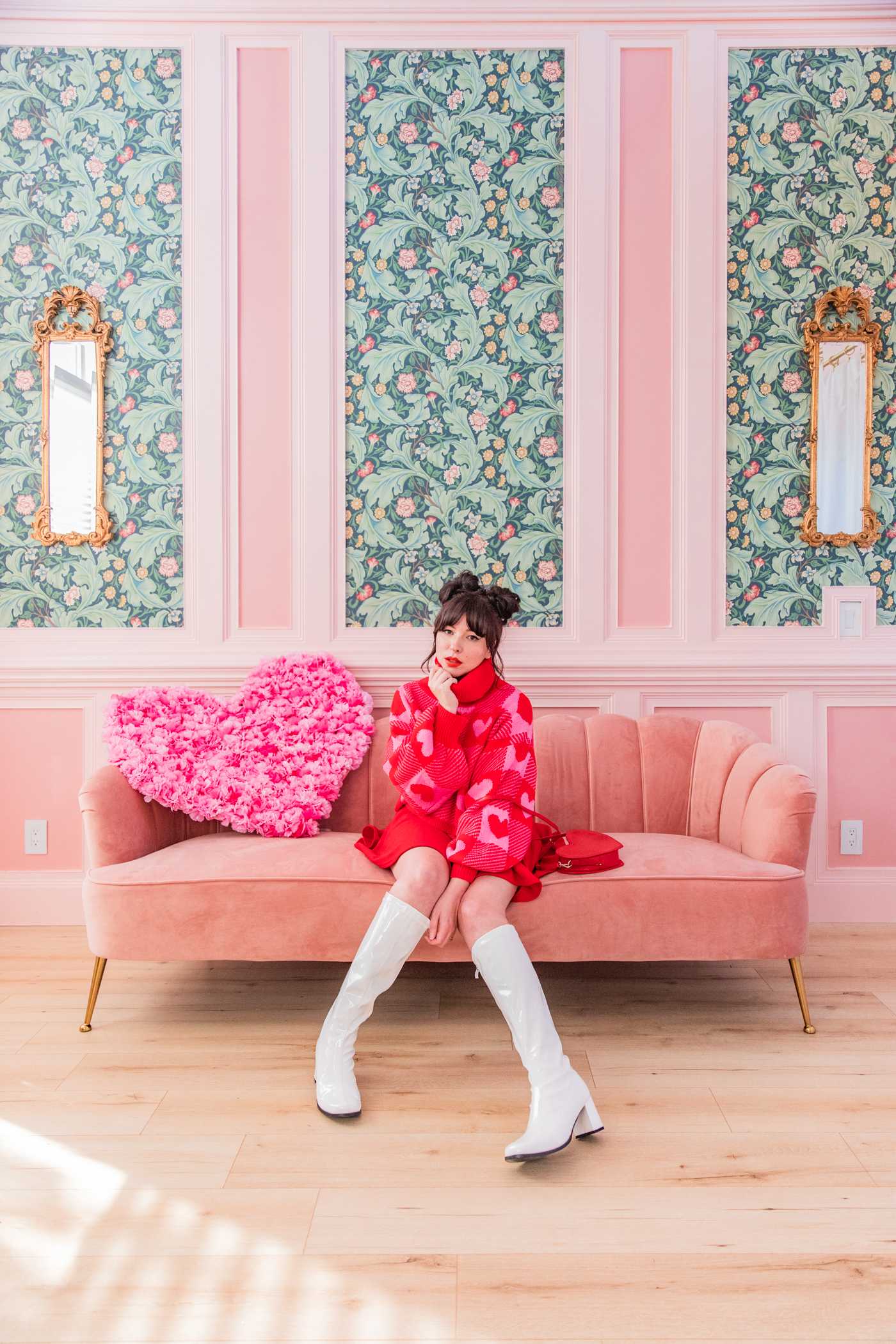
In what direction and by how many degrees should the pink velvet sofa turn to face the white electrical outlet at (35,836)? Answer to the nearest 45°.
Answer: approximately 135° to its right

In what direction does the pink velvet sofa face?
toward the camera

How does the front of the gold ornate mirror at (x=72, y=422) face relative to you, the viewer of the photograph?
facing the viewer

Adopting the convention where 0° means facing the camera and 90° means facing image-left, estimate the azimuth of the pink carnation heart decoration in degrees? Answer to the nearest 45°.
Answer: approximately 0°

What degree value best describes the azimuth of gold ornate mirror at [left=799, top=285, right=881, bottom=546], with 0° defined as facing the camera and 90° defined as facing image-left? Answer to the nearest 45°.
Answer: approximately 0°

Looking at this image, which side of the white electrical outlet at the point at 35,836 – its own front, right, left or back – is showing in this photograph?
front
